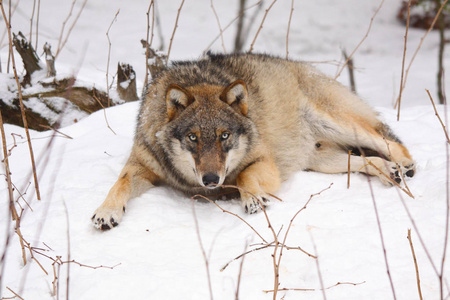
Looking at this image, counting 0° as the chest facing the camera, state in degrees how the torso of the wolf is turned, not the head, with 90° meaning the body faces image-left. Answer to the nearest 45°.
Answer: approximately 45°
